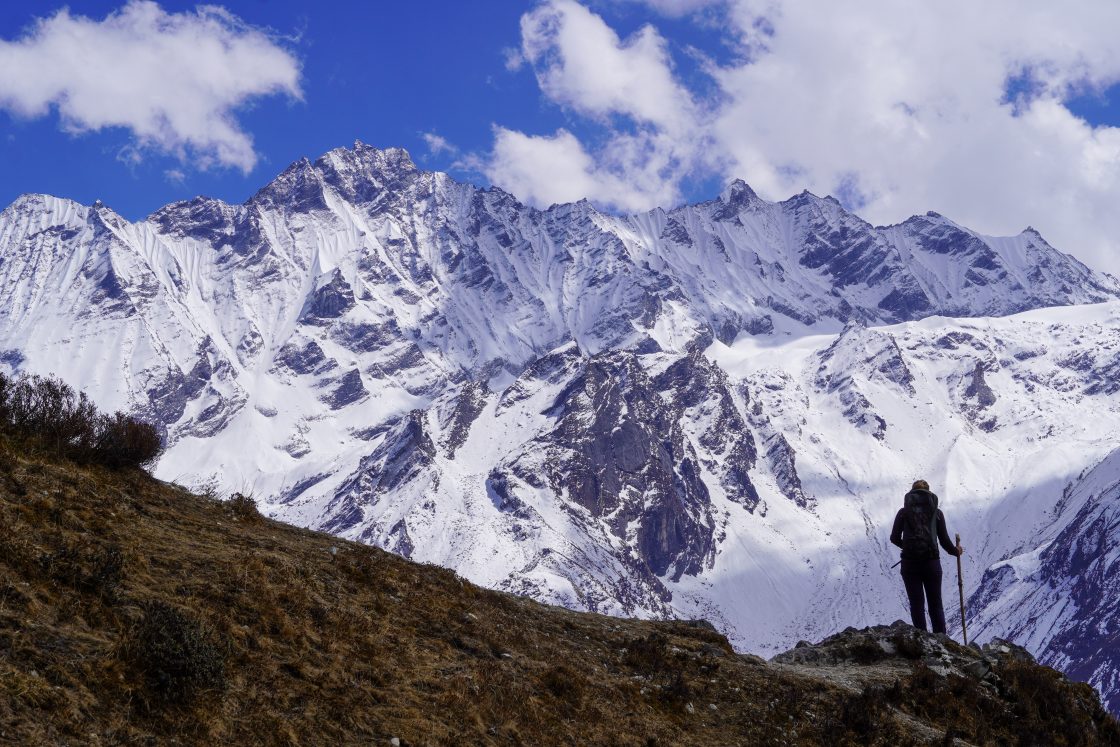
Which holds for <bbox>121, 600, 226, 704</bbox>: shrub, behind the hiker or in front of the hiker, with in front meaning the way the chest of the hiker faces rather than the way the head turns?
behind

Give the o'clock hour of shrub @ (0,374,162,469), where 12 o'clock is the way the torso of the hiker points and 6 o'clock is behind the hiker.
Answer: The shrub is roughly at 8 o'clock from the hiker.

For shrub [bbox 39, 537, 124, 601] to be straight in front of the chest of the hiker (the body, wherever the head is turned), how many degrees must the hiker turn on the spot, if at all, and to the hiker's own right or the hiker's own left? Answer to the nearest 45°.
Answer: approximately 135° to the hiker's own left

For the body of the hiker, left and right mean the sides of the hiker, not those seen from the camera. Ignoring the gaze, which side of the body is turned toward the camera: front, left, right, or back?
back

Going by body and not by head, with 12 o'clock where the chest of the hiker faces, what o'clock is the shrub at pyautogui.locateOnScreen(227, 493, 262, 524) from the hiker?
The shrub is roughly at 8 o'clock from the hiker.
